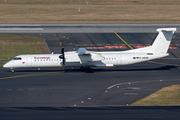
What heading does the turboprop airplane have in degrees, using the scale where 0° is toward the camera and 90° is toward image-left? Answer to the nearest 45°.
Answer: approximately 90°
